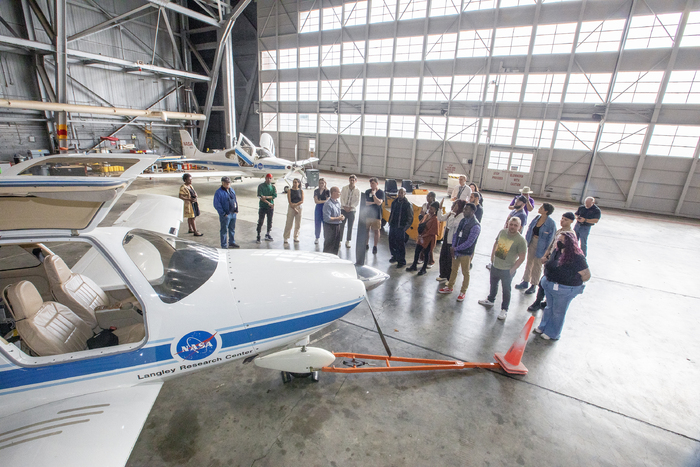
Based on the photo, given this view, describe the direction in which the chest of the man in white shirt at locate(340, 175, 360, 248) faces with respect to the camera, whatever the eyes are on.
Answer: toward the camera

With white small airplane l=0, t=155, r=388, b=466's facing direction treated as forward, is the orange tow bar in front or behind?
in front

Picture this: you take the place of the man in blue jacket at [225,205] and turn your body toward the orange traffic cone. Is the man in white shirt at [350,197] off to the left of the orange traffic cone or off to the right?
left

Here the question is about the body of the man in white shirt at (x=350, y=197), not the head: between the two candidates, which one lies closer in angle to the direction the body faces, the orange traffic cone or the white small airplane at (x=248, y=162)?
the orange traffic cone

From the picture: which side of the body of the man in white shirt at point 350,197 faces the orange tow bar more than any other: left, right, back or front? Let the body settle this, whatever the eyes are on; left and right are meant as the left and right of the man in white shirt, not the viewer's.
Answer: front

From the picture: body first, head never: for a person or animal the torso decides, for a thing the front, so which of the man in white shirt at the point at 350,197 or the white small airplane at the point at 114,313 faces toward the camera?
the man in white shirt

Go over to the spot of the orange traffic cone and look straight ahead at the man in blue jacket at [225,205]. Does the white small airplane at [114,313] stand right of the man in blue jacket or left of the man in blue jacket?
left

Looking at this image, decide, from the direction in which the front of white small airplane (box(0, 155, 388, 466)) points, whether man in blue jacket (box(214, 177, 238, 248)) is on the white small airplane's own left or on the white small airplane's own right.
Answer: on the white small airplane's own left

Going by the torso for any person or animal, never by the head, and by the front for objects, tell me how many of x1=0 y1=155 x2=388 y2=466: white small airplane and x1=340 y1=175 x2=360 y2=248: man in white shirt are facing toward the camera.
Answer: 1

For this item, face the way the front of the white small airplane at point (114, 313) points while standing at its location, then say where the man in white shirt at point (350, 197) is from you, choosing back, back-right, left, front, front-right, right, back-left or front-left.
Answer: front-left

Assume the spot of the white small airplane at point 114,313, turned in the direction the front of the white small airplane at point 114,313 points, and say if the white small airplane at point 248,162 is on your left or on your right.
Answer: on your left

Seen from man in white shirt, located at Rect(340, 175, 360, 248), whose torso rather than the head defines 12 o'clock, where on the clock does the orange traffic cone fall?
The orange traffic cone is roughly at 11 o'clock from the man in white shirt.

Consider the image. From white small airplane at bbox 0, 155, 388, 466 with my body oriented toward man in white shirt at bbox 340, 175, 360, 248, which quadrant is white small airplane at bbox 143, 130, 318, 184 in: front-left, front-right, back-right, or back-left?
front-left

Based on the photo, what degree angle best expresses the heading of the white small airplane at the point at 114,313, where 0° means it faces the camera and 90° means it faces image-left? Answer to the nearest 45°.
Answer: approximately 270°

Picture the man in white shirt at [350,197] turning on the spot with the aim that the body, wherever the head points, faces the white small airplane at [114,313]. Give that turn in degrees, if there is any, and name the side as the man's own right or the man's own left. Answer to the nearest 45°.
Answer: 0° — they already face it
